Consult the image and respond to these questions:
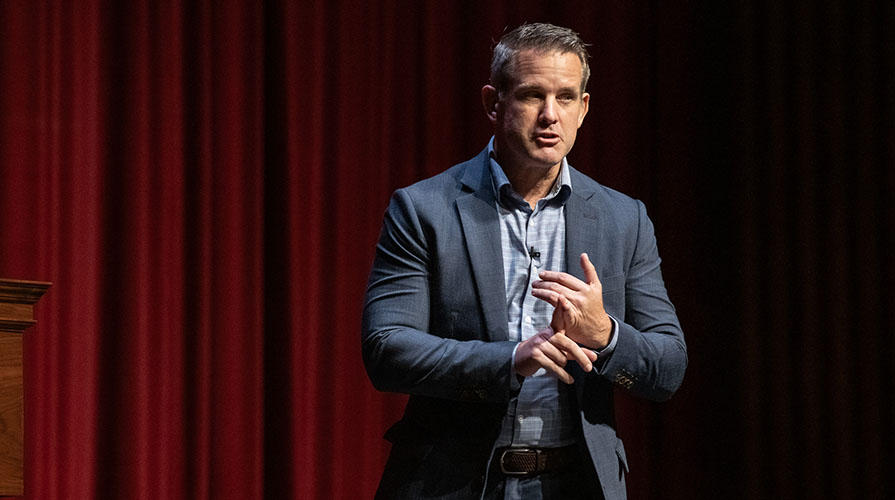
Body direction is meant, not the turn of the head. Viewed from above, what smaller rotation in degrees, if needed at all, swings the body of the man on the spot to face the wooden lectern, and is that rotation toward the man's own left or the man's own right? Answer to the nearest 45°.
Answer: approximately 90° to the man's own right

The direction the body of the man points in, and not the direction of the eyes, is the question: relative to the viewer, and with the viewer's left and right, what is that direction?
facing the viewer
